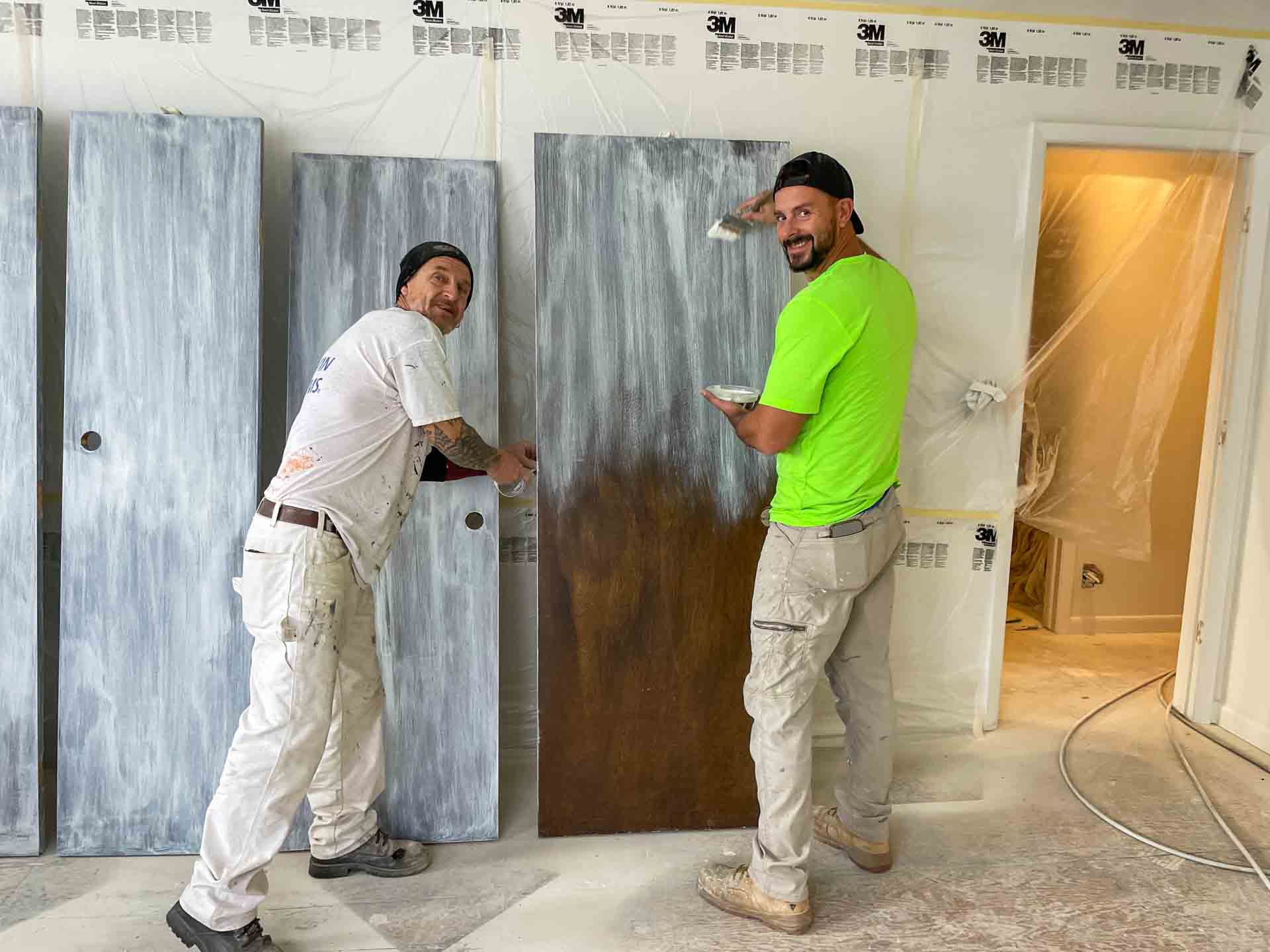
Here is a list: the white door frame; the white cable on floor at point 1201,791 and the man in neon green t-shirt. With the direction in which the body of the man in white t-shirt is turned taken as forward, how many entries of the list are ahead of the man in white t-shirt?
3

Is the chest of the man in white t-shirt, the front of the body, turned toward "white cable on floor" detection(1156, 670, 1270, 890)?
yes

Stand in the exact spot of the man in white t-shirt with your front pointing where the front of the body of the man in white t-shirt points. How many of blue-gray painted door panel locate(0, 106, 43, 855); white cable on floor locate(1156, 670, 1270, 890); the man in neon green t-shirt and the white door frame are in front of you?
3

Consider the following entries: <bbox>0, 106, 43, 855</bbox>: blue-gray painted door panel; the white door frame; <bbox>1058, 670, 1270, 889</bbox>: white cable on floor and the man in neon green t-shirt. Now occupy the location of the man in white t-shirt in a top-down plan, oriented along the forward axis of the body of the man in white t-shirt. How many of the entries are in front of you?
3

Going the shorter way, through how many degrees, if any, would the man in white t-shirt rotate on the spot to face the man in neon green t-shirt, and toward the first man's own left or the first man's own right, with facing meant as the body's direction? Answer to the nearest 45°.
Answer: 0° — they already face them

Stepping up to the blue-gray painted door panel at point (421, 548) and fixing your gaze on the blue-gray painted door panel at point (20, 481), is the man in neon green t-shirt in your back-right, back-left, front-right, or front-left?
back-left

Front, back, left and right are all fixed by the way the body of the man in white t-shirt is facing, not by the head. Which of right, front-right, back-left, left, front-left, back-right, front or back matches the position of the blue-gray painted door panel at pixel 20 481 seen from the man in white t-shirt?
back-left

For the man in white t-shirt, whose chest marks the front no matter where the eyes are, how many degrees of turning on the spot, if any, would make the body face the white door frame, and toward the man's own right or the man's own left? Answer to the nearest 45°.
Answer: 0° — they already face it

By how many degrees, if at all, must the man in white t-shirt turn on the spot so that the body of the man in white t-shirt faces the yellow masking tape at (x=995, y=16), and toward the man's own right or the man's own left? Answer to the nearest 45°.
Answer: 0° — they already face it

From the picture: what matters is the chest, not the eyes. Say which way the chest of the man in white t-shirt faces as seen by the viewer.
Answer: to the viewer's right

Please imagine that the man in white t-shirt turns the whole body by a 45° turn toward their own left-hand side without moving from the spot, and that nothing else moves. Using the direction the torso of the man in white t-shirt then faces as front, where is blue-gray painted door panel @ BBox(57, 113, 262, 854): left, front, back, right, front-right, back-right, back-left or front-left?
left
